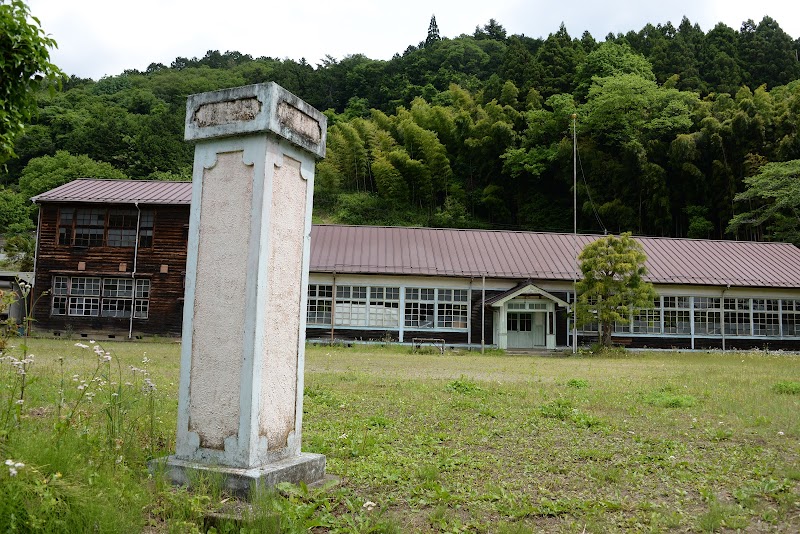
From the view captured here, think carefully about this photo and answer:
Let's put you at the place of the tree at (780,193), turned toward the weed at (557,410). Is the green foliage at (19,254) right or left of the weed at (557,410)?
right

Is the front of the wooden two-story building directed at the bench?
no

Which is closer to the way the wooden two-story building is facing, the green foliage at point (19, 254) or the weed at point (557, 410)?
the weed

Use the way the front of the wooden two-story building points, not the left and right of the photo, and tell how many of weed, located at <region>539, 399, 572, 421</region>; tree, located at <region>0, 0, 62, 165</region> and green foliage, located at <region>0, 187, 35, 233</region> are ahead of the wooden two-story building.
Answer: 2

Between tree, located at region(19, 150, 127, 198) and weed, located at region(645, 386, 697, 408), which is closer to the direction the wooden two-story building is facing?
the weed

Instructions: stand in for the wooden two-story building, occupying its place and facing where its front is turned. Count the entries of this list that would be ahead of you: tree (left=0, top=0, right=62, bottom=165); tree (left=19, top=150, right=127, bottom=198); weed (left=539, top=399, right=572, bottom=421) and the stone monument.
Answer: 3

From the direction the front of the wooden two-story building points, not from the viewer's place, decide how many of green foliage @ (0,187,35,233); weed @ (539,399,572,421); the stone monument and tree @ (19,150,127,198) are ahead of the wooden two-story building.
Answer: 2

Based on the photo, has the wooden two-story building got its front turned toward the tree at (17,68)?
yes

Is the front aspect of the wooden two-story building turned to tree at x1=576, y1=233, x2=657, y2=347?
no

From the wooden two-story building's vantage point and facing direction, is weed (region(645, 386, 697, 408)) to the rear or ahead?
ahead

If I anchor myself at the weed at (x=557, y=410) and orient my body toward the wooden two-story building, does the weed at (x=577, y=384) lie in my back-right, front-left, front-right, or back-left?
front-right

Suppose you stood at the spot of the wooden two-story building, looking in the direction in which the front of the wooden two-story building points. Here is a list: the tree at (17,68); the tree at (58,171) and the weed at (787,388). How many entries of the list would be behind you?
1

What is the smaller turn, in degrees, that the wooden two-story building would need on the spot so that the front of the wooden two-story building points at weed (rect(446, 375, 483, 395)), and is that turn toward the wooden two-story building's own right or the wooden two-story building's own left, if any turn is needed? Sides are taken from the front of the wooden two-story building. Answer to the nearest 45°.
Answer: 0° — it already faces it

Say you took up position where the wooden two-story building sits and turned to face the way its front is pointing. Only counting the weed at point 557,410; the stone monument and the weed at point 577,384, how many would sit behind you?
0

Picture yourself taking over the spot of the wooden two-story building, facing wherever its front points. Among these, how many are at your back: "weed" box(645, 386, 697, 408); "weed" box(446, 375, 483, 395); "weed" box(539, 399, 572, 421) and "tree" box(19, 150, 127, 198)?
1

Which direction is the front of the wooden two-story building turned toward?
toward the camera
